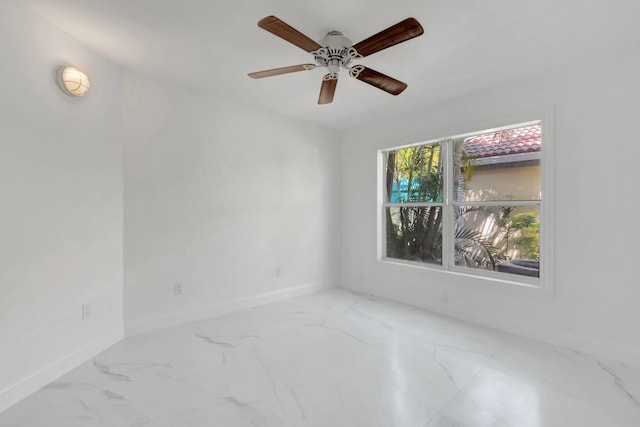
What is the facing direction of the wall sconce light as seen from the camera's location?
facing the viewer and to the right of the viewer

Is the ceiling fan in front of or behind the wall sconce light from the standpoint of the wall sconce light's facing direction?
in front

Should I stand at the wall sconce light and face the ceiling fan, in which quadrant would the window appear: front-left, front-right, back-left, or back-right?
front-left

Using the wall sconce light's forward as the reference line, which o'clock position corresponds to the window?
The window is roughly at 11 o'clock from the wall sconce light.
